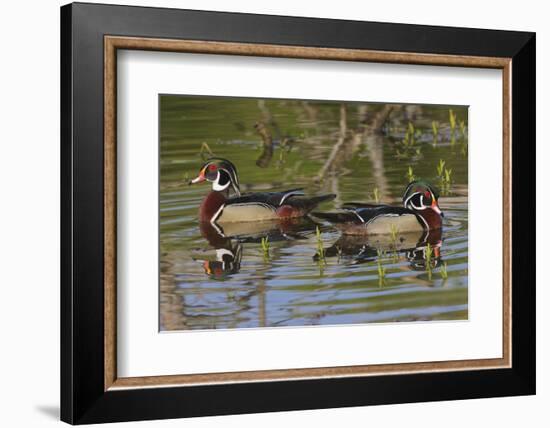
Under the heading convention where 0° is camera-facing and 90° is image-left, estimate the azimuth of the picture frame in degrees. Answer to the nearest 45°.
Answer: approximately 315°
